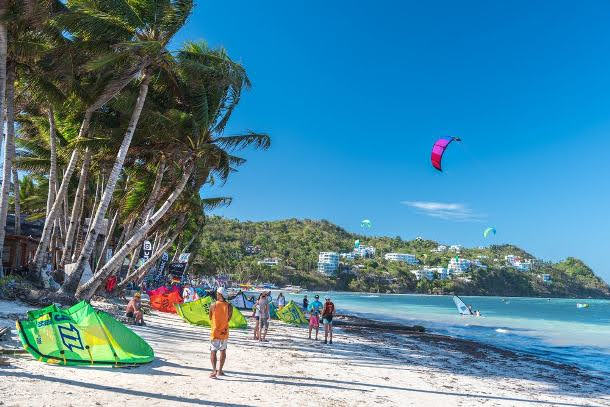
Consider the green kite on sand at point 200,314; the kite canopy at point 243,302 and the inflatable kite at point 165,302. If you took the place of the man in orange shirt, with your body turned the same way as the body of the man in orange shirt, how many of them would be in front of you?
3

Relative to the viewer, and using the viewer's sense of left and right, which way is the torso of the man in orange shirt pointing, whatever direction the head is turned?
facing away from the viewer

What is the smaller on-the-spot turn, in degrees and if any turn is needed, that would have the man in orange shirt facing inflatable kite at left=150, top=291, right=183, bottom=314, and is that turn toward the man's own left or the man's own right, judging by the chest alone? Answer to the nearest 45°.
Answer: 0° — they already face it

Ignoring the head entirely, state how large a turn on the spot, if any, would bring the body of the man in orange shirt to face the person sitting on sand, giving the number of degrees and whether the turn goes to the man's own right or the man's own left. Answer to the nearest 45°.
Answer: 0° — they already face them

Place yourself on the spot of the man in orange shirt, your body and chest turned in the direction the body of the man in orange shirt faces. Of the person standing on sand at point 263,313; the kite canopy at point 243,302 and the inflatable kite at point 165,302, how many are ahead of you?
3

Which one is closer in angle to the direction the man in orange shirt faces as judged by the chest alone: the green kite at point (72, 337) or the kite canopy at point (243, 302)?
the kite canopy
